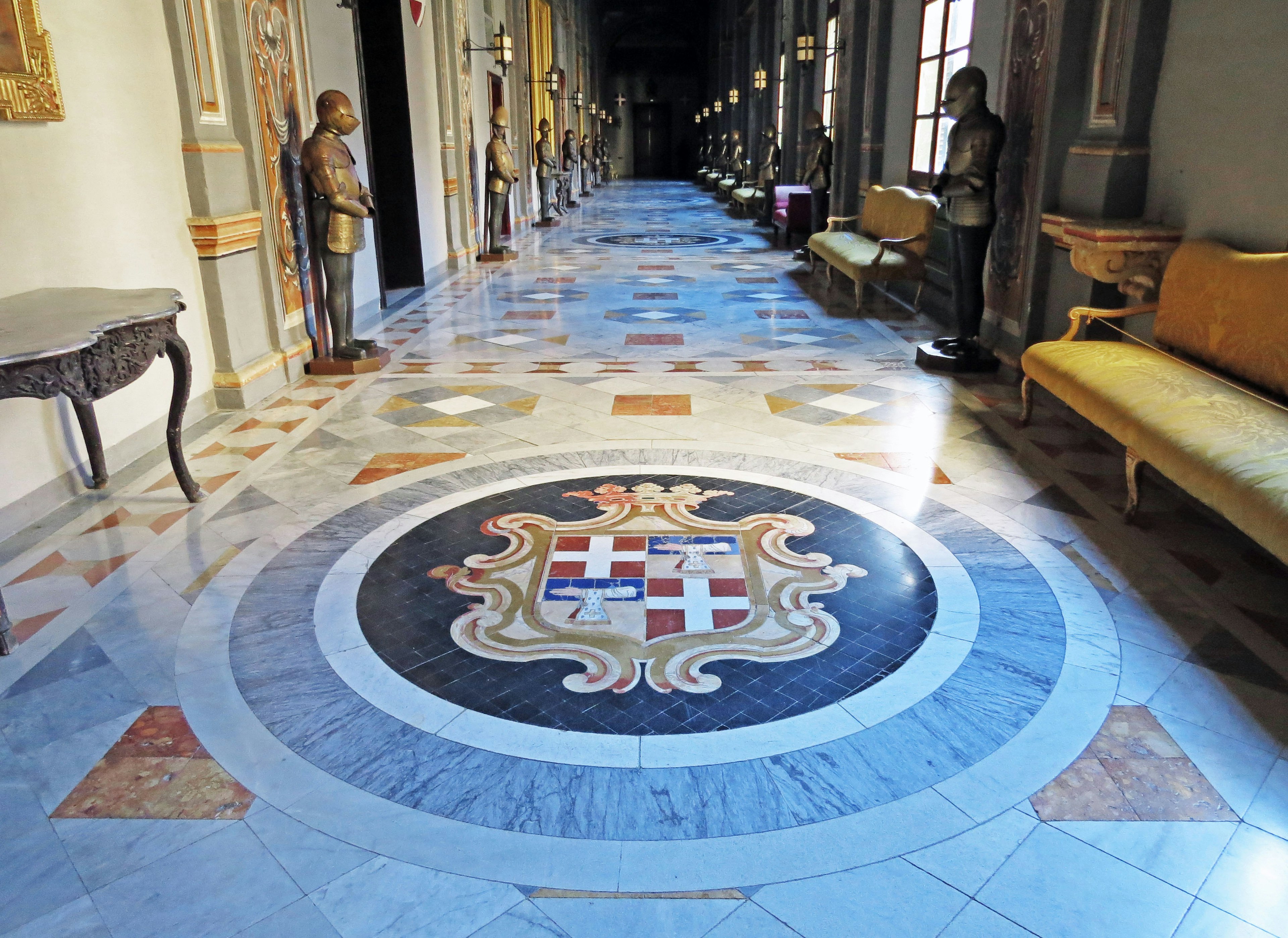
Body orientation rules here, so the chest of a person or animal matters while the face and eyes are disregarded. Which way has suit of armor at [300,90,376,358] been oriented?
to the viewer's right

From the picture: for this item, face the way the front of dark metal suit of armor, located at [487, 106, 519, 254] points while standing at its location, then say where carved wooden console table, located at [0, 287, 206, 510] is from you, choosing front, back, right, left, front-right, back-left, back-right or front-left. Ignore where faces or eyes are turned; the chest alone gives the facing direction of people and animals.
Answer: right

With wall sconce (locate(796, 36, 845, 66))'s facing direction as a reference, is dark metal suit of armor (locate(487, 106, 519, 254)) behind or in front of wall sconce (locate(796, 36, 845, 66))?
in front

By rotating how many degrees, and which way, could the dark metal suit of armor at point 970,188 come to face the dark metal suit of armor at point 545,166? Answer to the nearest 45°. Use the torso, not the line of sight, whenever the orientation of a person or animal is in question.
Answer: approximately 45° to its right

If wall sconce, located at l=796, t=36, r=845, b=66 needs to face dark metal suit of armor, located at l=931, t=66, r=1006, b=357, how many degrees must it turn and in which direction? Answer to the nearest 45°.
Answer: approximately 90° to its left

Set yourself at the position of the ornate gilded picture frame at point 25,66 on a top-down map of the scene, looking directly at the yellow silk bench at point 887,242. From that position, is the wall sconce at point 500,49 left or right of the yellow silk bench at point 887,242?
left

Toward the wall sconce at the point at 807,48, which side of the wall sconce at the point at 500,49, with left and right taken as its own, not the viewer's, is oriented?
front

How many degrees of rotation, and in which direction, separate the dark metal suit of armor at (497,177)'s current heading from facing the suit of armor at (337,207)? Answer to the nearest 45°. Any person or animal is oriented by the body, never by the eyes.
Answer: approximately 90° to its right

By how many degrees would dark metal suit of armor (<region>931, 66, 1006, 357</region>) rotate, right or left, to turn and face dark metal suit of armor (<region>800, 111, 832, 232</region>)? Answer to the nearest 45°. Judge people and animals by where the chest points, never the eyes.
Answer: approximately 90° to its right

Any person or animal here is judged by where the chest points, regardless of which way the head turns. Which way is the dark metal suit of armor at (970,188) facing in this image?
to the viewer's left

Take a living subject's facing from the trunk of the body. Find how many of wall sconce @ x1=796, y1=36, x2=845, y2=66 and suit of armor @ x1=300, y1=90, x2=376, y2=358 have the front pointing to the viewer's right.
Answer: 1

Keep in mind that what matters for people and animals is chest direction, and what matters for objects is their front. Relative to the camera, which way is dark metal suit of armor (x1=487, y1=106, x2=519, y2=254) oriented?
to the viewer's right

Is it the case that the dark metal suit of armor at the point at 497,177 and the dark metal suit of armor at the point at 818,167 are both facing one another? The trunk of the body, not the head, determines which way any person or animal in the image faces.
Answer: yes

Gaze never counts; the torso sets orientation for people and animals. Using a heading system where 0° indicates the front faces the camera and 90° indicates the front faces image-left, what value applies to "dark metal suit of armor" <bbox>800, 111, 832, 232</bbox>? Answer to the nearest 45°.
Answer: approximately 90°

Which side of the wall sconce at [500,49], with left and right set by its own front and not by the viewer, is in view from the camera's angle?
right
